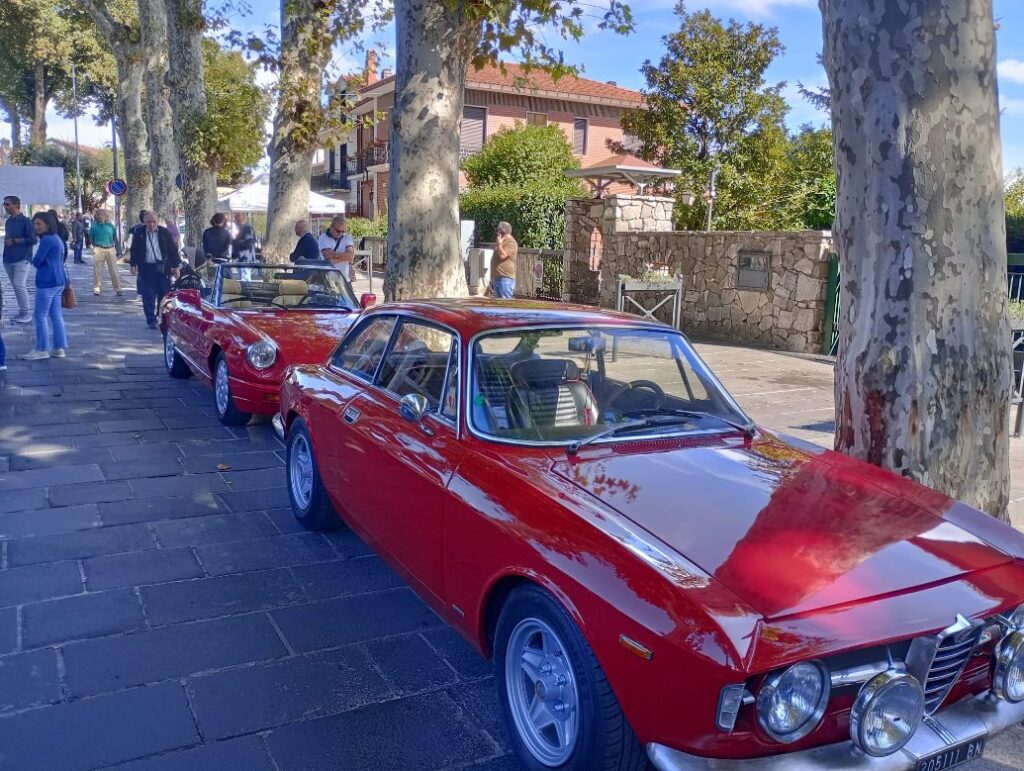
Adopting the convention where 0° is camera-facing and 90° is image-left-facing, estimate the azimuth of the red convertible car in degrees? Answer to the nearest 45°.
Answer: approximately 315°

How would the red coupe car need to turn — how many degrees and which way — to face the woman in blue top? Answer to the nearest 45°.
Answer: approximately 180°

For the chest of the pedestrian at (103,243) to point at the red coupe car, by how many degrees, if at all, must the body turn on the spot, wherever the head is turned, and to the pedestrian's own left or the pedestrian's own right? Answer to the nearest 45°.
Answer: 0° — they already face it

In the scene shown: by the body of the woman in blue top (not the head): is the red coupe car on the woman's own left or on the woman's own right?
on the woman's own left

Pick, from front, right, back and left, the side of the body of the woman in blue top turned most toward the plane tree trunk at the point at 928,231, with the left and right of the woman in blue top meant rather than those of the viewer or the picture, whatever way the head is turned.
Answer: left

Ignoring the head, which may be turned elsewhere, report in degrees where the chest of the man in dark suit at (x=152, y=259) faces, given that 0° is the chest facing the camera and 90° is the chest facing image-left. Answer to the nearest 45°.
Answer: approximately 0°
